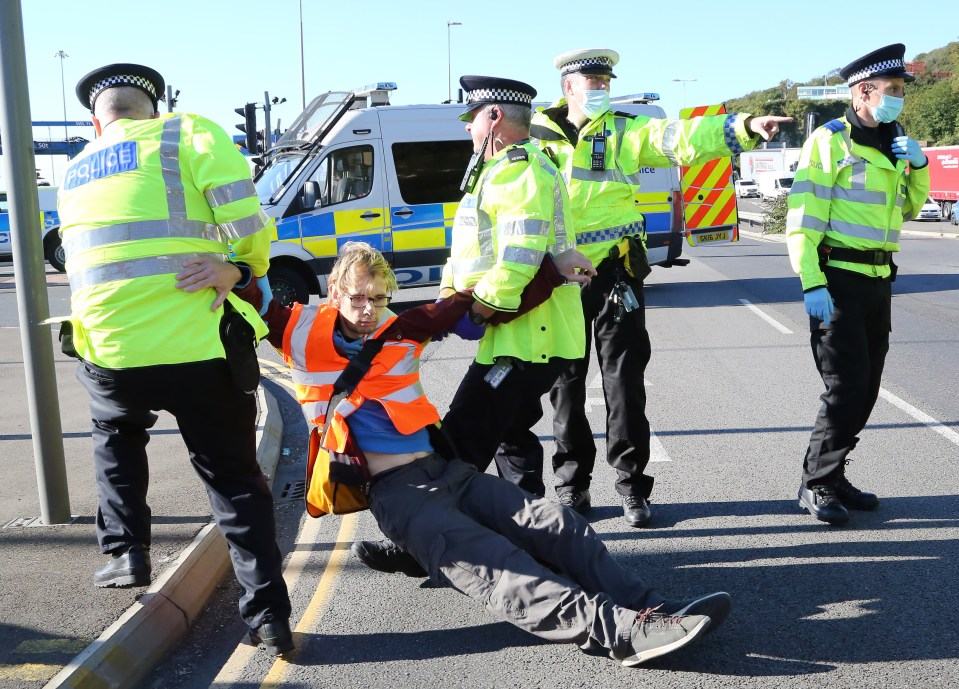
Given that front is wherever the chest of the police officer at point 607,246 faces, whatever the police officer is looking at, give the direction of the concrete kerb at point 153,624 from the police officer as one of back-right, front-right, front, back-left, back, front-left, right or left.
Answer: front-right

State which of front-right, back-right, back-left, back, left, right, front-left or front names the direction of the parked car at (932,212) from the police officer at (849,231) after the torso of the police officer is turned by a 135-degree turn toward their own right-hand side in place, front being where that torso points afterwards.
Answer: right

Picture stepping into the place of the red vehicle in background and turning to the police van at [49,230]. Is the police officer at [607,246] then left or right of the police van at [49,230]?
left

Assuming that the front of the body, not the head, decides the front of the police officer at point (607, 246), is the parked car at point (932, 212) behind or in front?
behind

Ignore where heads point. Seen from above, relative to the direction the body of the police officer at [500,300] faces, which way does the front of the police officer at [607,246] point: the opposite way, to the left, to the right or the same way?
to the left

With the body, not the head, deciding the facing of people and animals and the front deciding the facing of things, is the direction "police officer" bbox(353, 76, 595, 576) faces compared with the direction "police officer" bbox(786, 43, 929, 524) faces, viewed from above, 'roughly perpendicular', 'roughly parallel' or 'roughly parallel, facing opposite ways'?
roughly perpendicular

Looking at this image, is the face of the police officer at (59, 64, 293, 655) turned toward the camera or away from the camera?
away from the camera

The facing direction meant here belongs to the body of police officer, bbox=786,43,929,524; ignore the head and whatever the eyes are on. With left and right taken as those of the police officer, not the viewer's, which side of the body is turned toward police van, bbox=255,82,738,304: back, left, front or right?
back

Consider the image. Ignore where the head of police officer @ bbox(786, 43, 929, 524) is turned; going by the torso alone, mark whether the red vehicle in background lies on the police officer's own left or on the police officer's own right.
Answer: on the police officer's own left

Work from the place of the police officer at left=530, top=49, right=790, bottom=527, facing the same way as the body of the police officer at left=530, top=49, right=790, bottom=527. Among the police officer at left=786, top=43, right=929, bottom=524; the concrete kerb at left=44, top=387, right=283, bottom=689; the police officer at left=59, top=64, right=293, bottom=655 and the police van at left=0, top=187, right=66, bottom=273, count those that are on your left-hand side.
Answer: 1

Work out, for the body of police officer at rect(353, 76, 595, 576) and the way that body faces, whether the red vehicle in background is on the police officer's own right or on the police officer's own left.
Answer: on the police officer's own right

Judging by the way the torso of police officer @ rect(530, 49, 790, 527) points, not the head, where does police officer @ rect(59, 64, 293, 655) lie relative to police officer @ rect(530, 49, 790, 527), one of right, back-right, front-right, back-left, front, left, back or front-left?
front-right

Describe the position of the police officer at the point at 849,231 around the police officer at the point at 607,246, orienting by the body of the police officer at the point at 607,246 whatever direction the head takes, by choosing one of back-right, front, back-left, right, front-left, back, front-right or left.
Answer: left

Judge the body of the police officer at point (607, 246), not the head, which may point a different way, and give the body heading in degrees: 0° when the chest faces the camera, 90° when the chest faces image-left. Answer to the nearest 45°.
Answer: approximately 0°
